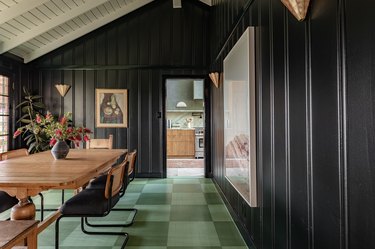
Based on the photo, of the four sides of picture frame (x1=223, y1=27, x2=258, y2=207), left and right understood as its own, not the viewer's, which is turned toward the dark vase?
front

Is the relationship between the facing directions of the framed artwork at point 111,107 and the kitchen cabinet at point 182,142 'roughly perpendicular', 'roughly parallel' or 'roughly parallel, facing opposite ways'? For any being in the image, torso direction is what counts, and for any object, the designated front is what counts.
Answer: roughly parallel

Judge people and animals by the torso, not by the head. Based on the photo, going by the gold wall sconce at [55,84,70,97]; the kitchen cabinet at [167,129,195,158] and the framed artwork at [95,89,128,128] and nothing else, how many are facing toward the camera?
3

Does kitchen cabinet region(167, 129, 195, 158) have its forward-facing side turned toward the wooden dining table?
yes

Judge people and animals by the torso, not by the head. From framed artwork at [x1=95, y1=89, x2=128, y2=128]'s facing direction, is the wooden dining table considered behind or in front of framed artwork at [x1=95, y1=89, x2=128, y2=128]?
in front

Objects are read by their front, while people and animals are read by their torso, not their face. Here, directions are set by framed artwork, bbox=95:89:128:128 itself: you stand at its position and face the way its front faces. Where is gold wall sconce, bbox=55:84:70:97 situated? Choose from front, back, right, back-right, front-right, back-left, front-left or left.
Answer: right

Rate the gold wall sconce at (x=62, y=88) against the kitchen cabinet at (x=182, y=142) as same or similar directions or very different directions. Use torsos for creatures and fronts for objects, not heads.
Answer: same or similar directions

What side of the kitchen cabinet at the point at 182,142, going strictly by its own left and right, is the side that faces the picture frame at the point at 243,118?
front

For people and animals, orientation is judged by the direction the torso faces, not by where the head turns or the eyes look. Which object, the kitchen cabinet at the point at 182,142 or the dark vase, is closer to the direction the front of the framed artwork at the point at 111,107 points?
the dark vase

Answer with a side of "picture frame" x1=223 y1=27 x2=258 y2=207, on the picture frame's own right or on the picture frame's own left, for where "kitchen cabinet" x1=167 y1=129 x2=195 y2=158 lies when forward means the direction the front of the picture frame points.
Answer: on the picture frame's own right

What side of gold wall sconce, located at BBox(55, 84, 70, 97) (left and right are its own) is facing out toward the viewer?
front

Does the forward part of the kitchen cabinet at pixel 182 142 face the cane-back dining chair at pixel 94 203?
yes

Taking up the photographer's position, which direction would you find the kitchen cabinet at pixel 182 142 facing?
facing the viewer

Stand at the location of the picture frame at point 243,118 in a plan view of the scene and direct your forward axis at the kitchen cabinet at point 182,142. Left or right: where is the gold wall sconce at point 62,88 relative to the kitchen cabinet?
left

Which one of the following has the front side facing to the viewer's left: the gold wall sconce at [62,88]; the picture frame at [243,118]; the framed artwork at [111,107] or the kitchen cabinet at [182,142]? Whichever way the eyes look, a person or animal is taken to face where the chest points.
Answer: the picture frame

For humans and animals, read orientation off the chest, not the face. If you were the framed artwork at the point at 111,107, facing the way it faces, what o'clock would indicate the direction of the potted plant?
The potted plant is roughly at 3 o'clock from the framed artwork.

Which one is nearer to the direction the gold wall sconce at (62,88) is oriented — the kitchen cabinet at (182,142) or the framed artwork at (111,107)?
the framed artwork

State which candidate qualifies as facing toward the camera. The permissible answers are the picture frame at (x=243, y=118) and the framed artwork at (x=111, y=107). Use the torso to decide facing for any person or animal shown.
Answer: the framed artwork
